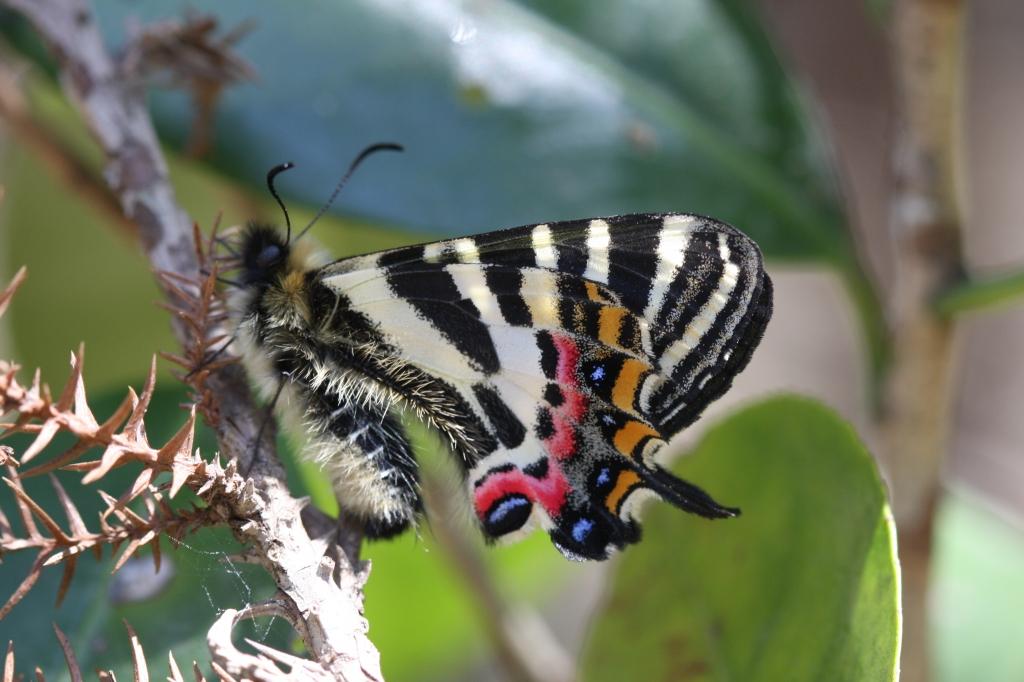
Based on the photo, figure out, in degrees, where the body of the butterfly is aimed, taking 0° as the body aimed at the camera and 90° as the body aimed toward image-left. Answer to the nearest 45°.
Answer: approximately 90°

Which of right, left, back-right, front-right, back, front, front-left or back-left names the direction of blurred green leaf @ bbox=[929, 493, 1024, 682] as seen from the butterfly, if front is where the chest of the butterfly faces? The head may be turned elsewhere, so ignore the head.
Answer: back-right
